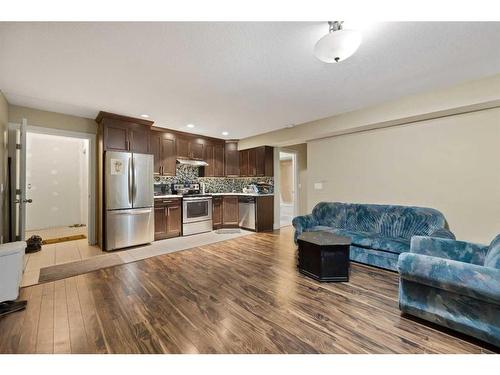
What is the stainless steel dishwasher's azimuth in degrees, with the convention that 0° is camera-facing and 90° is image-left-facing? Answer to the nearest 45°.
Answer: approximately 45°

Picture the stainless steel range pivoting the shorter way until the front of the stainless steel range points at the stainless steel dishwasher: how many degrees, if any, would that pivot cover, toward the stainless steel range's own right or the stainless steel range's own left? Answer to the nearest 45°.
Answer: approximately 45° to the stainless steel range's own left

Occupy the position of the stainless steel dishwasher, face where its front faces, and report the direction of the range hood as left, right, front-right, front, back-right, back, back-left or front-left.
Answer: front-right

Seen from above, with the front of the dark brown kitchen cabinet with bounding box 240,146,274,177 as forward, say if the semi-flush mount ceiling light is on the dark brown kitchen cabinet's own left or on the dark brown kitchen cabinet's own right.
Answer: on the dark brown kitchen cabinet's own left

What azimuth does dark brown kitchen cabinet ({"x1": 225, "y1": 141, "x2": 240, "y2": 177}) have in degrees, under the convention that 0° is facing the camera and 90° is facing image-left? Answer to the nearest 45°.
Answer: approximately 0°

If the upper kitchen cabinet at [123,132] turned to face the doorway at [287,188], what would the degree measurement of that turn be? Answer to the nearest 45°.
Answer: approximately 45° to its left

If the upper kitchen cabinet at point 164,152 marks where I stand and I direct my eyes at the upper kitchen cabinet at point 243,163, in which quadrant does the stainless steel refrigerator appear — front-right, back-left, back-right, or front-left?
back-right

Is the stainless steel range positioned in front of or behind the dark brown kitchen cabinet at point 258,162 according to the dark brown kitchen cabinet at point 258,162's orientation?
in front
